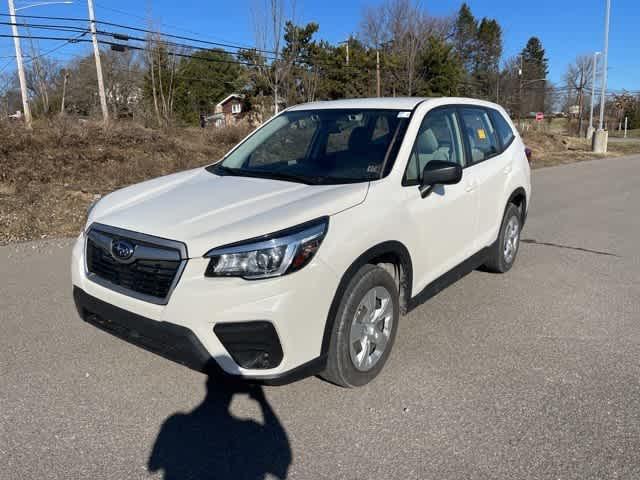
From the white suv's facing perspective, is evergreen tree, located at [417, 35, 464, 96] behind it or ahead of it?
behind

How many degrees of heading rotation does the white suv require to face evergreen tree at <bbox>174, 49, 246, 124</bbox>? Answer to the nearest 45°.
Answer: approximately 135° to its right

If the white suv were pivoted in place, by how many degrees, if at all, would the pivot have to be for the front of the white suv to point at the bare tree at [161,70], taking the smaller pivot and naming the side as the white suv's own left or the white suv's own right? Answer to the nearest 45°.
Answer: approximately 135° to the white suv's own right

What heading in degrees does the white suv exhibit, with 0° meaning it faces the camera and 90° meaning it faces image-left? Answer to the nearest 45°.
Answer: approximately 45°
